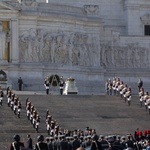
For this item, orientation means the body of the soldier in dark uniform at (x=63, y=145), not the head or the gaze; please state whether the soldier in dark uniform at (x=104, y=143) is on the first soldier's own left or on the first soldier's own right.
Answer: on the first soldier's own right

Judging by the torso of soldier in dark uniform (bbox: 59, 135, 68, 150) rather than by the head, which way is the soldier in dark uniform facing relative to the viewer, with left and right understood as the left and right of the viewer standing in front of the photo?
facing away from the viewer
